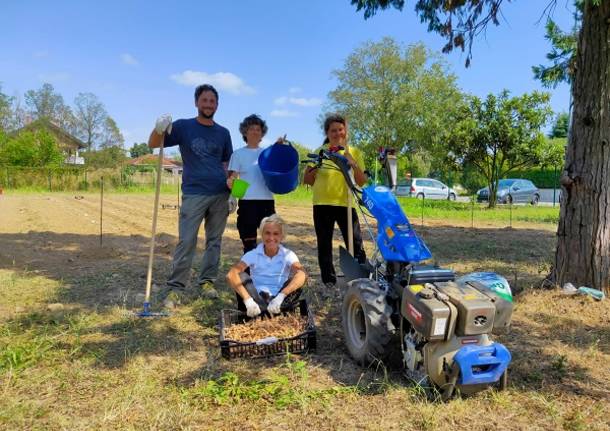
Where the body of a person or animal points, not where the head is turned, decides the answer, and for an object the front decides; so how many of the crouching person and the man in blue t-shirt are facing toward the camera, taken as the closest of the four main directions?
2

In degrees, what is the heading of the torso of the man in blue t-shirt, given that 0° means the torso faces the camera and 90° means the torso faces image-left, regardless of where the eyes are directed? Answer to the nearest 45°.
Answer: approximately 0°

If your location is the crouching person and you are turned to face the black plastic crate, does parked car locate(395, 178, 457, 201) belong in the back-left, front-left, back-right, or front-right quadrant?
back-left

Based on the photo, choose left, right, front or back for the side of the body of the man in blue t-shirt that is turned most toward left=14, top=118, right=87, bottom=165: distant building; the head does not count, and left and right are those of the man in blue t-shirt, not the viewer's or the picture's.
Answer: back

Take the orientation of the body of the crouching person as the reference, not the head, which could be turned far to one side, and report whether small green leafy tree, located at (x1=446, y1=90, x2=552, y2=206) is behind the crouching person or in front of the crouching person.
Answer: behind

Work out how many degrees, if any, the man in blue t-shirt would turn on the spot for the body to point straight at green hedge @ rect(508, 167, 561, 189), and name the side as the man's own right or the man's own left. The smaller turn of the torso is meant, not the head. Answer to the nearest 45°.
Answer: approximately 135° to the man's own left
